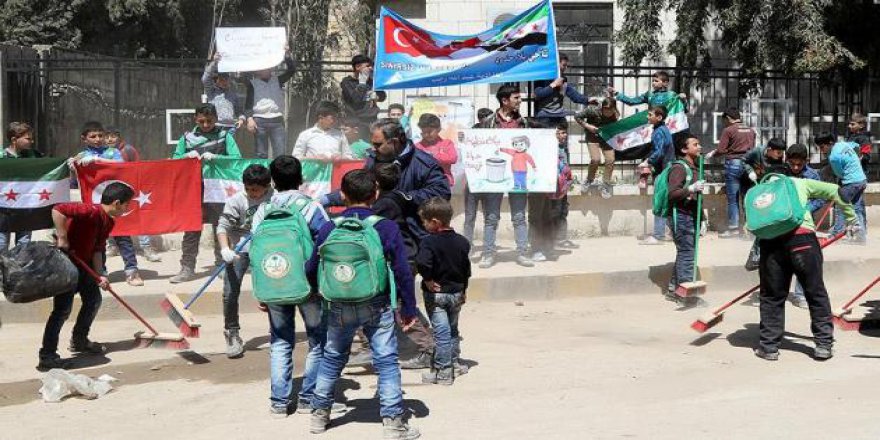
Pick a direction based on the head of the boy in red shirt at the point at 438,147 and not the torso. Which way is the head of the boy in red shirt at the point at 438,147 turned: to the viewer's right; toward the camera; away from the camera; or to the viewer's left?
toward the camera

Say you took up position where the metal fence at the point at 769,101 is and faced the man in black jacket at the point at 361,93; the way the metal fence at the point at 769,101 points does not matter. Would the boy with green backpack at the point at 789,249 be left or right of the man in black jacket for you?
left

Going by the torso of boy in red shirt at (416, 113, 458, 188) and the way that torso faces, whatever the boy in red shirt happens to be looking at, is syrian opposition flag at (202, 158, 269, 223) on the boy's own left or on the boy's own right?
on the boy's own right

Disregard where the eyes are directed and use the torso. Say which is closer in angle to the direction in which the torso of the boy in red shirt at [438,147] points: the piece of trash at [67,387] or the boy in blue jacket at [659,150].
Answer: the piece of trash

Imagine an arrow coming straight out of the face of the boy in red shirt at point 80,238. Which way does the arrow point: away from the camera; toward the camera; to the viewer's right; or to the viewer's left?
to the viewer's right

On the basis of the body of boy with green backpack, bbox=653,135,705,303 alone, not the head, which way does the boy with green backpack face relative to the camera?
to the viewer's right

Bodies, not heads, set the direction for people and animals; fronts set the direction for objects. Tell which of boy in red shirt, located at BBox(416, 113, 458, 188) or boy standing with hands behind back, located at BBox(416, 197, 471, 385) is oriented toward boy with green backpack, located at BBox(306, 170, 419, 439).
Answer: the boy in red shirt

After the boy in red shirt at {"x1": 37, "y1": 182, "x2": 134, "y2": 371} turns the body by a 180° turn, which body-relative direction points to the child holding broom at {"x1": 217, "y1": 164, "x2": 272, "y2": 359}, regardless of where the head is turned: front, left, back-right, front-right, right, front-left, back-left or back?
back

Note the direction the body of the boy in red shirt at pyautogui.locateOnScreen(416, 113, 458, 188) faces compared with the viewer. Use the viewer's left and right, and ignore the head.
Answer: facing the viewer

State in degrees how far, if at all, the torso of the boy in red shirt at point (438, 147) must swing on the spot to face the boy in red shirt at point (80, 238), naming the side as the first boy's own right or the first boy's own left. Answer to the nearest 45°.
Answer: approximately 45° to the first boy's own right

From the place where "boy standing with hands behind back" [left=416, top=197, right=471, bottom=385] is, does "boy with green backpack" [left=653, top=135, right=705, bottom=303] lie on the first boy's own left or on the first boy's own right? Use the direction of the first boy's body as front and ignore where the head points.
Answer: on the first boy's own right

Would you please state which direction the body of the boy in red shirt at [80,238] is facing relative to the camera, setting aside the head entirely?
to the viewer's right

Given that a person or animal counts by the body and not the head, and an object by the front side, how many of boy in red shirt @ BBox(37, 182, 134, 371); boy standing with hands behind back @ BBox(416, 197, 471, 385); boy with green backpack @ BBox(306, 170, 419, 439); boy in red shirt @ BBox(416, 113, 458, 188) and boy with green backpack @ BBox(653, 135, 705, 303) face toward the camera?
1

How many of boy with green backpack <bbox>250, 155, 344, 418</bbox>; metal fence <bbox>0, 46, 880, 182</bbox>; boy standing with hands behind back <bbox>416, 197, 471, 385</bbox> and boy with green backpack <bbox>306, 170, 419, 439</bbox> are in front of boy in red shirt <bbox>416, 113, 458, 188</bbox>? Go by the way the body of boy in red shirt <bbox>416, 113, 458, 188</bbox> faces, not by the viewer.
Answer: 3

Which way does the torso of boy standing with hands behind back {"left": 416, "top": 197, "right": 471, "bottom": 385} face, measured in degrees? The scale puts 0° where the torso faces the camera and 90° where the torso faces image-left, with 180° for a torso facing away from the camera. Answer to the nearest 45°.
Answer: approximately 135°
